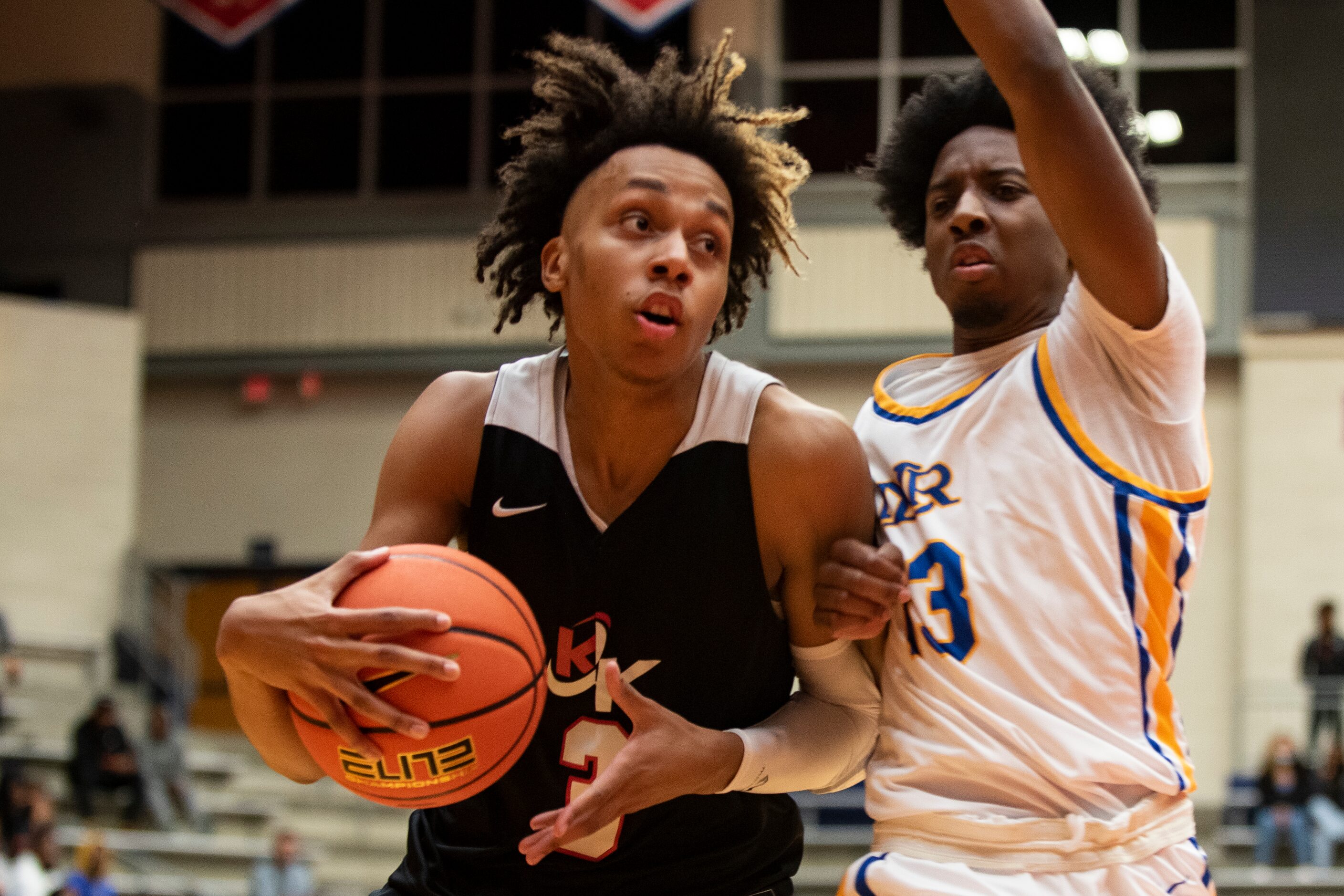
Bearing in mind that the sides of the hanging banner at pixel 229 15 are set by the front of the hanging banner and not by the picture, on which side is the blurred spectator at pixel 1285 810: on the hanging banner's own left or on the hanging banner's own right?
on the hanging banner's own left

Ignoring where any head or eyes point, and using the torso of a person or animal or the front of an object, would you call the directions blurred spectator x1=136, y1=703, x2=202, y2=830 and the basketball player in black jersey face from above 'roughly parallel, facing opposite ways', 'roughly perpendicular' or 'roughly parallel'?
roughly parallel

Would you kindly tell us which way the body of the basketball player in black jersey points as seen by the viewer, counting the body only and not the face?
toward the camera

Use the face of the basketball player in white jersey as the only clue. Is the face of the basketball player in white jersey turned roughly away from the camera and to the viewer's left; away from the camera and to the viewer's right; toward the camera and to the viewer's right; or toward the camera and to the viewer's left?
toward the camera and to the viewer's left

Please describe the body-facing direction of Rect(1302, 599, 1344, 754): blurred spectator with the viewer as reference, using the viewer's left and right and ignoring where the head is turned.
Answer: facing the viewer

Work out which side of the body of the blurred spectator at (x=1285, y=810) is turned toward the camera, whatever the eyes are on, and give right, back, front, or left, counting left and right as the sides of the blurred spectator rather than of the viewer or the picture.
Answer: front

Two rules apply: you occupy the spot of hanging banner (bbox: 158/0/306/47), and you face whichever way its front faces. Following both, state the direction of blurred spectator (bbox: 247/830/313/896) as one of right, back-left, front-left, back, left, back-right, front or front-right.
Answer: front

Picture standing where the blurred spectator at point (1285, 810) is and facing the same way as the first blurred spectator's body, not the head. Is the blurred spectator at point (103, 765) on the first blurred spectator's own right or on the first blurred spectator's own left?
on the first blurred spectator's own right
